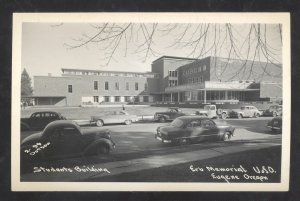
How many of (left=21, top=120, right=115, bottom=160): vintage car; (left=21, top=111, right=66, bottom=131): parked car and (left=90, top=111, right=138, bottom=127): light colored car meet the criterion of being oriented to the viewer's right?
1

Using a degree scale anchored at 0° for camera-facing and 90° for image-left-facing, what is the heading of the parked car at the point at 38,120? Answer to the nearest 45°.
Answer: approximately 90°

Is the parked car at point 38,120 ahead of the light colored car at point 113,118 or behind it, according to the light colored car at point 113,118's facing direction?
ahead

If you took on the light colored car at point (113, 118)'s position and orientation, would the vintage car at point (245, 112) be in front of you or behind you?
behind

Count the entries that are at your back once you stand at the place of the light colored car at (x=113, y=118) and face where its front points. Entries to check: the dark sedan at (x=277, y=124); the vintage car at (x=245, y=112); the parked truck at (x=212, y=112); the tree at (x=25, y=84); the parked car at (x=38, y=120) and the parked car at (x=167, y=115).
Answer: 4

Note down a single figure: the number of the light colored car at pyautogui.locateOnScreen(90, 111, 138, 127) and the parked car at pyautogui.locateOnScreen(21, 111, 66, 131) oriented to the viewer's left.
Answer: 2
